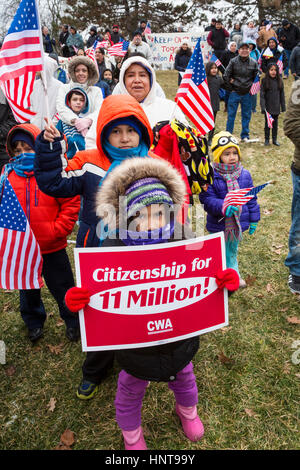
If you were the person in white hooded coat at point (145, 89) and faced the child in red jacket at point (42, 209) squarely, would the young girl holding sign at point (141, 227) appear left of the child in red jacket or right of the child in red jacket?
left

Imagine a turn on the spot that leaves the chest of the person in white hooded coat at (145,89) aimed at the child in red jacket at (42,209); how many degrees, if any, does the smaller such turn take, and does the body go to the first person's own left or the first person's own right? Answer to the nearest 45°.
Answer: approximately 45° to the first person's own right

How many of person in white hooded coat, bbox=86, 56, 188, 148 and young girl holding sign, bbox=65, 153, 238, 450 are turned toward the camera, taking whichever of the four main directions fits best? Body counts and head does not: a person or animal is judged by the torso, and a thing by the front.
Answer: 2

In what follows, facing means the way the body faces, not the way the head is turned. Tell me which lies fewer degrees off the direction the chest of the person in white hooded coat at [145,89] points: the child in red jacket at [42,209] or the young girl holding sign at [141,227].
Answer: the young girl holding sign

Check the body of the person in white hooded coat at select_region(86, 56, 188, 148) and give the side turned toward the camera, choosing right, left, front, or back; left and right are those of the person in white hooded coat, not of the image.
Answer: front

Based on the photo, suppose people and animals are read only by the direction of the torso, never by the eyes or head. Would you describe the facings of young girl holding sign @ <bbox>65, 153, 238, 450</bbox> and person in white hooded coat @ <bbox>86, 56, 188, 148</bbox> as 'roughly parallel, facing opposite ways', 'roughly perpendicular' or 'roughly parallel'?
roughly parallel

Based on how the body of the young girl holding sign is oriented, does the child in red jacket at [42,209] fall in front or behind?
behind

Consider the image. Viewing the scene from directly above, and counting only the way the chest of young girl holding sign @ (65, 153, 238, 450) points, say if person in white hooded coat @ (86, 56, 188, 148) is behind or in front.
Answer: behind

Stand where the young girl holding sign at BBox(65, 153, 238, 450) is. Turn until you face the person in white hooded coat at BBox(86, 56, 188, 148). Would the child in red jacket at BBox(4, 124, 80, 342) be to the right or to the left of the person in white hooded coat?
left

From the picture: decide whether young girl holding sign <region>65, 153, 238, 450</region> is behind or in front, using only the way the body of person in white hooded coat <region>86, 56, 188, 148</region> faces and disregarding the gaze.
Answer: in front
